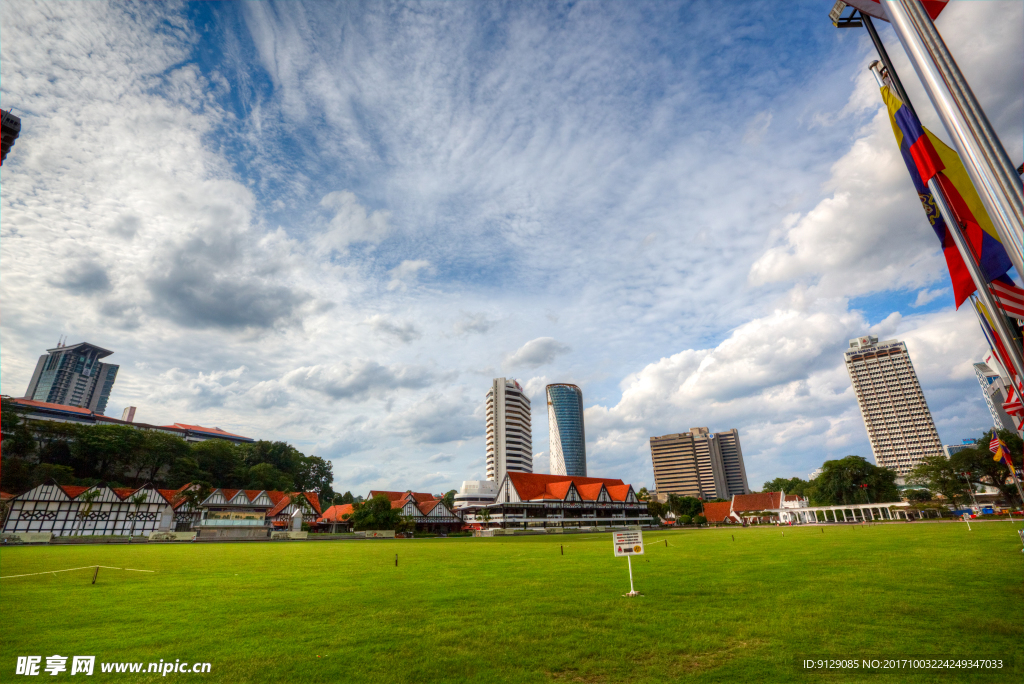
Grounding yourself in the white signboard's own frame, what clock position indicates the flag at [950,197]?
The flag is roughly at 11 o'clock from the white signboard.

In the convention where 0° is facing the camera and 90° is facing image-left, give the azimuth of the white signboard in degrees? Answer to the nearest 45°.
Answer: approximately 0°

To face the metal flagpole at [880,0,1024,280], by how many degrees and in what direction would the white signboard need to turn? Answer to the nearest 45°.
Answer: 0° — it already faces it

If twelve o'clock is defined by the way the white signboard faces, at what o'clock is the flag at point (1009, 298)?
The flag is roughly at 11 o'clock from the white signboard.
